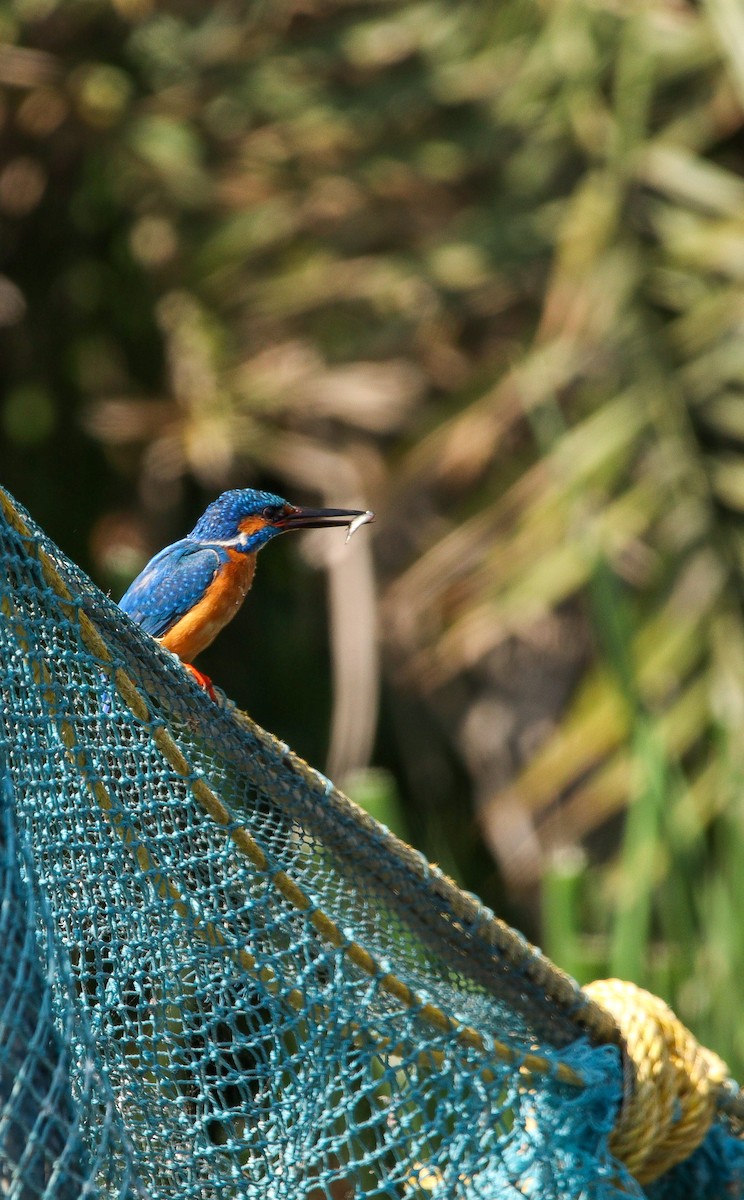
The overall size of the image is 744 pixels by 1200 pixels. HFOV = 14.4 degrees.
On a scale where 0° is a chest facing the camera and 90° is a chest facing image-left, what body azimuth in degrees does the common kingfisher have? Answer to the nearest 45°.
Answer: approximately 270°
